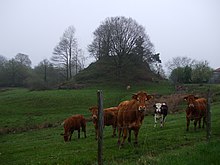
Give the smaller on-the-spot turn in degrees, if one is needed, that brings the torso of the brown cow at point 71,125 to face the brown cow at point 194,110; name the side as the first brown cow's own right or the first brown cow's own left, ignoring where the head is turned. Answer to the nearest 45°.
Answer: approximately 135° to the first brown cow's own left

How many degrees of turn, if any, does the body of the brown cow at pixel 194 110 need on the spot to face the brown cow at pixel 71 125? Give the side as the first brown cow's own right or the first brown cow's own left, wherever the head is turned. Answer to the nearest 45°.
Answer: approximately 45° to the first brown cow's own right

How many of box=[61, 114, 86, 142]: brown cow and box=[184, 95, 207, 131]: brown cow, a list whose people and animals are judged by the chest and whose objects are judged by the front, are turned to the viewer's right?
0

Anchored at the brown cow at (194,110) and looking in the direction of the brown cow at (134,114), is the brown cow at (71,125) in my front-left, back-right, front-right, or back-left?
front-right

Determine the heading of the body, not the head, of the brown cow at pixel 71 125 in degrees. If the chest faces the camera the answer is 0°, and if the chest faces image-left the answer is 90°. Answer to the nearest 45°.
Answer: approximately 45°

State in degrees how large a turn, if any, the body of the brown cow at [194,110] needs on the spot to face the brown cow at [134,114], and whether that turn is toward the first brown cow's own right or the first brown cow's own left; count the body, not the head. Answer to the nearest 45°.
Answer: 0° — it already faces it

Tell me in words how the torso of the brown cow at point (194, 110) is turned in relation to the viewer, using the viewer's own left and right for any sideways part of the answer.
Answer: facing the viewer and to the left of the viewer

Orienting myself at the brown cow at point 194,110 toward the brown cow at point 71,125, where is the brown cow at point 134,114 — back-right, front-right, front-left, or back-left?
front-left
